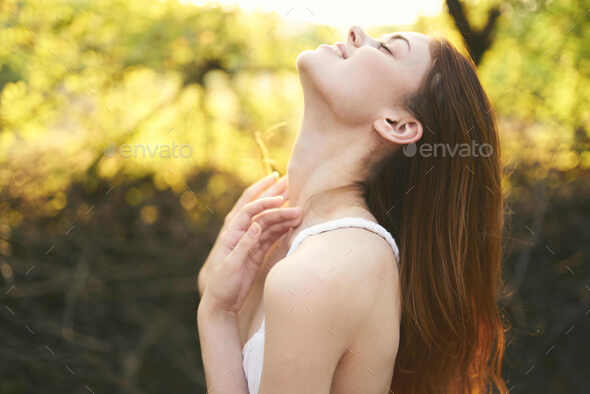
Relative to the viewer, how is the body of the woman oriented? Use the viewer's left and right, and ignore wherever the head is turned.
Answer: facing to the left of the viewer

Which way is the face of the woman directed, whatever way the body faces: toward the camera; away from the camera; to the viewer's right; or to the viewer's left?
to the viewer's left
